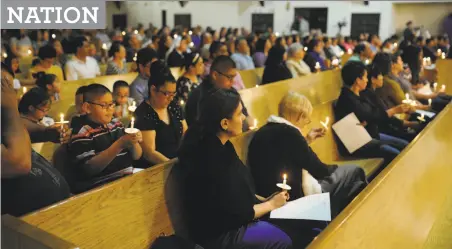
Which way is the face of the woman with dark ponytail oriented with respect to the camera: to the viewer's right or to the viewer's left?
to the viewer's right

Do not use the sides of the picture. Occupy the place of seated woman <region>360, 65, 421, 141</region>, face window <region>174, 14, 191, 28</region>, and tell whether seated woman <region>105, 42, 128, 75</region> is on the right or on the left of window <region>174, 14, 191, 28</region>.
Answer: left

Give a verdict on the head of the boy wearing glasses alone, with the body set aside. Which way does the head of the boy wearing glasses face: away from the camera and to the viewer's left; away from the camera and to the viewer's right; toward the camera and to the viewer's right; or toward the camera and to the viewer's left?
toward the camera and to the viewer's right

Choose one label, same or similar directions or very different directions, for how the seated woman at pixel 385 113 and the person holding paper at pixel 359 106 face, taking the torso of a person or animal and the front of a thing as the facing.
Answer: same or similar directions

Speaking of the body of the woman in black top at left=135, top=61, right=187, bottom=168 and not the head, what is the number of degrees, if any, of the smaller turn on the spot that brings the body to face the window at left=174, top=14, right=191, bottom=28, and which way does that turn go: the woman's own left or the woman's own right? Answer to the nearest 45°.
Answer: approximately 135° to the woman's own left

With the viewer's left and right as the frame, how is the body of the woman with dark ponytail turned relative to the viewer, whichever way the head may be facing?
facing to the right of the viewer

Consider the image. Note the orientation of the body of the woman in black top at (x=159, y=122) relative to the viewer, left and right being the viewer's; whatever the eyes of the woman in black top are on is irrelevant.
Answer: facing the viewer and to the right of the viewer

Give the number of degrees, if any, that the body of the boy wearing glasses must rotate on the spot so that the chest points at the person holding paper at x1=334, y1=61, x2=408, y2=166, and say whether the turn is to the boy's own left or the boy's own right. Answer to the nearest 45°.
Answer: approximately 90° to the boy's own left

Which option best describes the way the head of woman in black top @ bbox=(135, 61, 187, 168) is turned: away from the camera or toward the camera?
toward the camera
